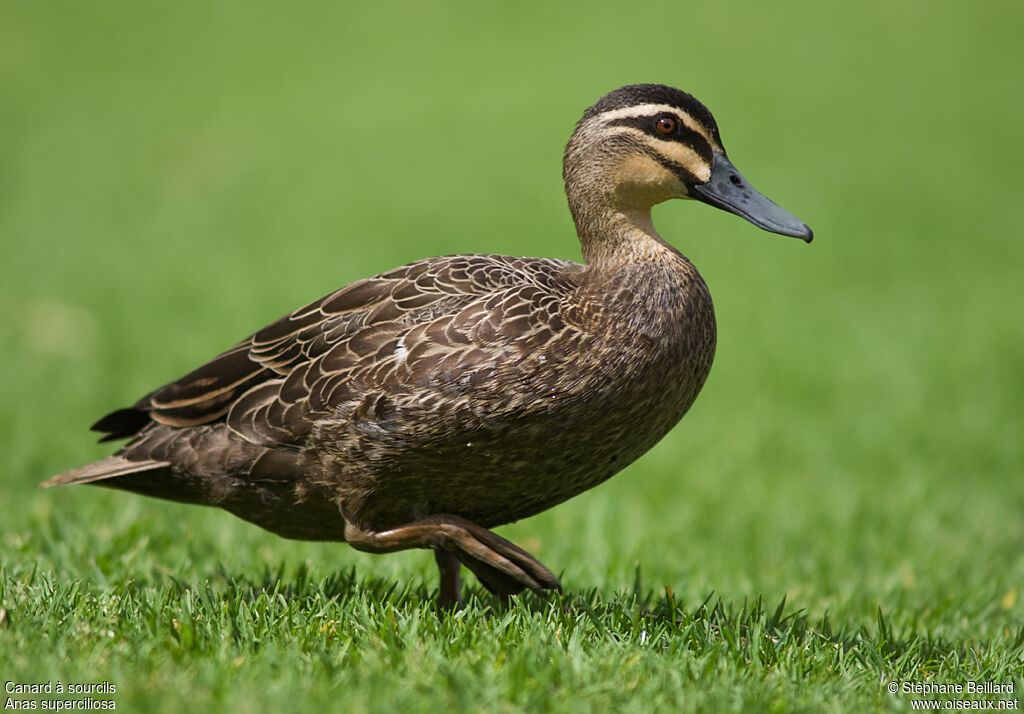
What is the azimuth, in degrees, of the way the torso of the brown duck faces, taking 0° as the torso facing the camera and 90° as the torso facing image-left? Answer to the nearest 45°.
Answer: approximately 270°
